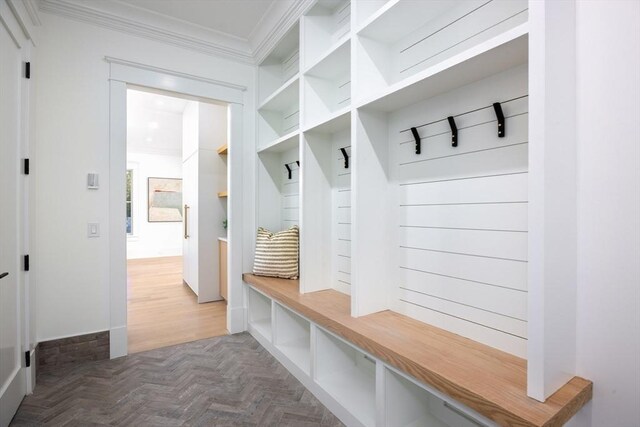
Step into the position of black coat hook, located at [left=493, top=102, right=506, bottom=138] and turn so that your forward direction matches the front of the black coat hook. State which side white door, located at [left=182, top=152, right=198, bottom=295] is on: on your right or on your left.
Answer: on your right

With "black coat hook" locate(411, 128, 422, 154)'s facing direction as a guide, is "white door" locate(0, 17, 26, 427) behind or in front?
in front

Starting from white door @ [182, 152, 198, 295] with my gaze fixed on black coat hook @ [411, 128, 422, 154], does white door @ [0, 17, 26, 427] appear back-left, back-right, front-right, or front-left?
front-right

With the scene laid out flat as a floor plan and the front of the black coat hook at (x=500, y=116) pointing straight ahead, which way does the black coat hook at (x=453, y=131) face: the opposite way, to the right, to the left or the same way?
the same way

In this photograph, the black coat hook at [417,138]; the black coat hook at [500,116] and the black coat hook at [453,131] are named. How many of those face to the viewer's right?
0

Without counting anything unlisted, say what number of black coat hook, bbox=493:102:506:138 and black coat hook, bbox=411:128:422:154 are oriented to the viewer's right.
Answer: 0

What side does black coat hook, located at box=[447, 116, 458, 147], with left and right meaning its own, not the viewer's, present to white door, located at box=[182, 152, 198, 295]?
right

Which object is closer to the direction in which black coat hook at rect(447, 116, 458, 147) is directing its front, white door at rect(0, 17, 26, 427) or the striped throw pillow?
the white door

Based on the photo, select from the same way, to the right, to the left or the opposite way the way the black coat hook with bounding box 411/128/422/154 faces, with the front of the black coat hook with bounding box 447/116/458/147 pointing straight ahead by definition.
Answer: the same way

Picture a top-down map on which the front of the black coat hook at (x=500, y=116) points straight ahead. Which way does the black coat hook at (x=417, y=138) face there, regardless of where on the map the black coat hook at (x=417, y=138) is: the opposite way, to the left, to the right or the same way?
the same way

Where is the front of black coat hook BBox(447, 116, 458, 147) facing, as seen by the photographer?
facing the viewer and to the left of the viewer
